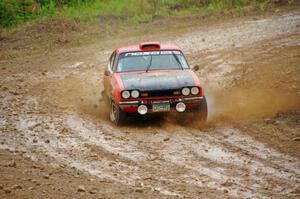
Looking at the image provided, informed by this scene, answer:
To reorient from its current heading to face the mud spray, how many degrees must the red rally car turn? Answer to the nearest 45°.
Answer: approximately 135° to its left

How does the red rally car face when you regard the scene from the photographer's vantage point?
facing the viewer
